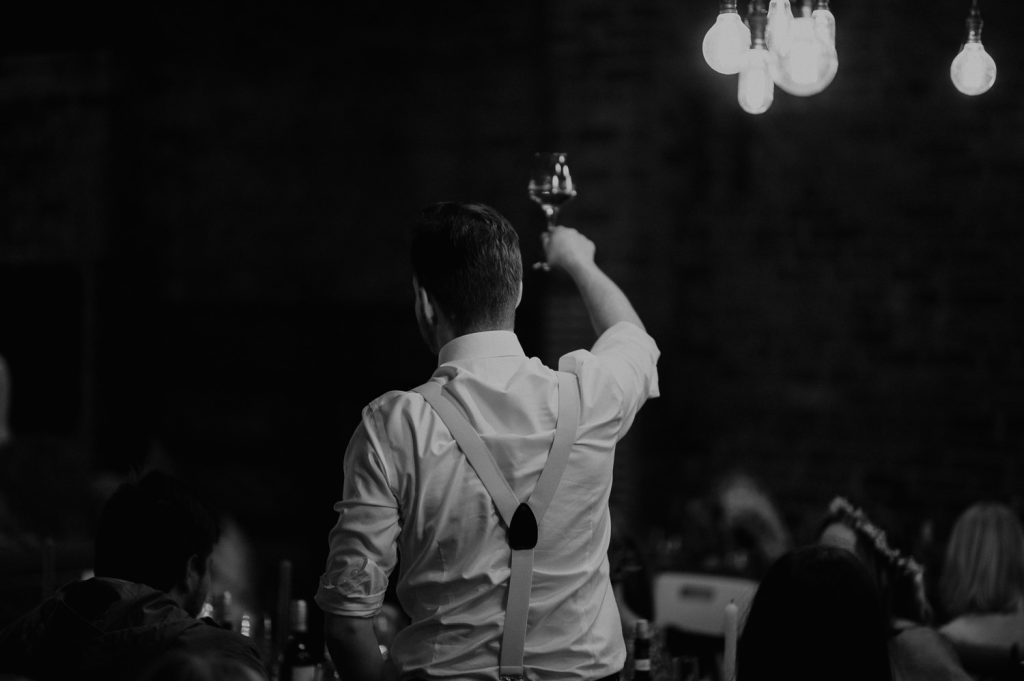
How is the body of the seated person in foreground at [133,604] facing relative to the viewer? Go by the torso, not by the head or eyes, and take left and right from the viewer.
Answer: facing away from the viewer and to the right of the viewer

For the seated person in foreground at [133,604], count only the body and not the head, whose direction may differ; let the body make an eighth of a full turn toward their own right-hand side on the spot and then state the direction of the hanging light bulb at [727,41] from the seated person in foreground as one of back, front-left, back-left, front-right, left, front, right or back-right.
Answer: front

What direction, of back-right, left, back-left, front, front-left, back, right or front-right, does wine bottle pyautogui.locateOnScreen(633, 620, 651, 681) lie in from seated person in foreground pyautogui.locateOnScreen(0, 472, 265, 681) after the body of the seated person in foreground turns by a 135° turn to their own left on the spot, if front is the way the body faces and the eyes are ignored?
back

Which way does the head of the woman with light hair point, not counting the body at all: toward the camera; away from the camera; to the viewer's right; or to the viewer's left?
away from the camera

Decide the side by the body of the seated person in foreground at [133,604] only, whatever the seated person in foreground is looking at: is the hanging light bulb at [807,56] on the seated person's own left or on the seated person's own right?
on the seated person's own right

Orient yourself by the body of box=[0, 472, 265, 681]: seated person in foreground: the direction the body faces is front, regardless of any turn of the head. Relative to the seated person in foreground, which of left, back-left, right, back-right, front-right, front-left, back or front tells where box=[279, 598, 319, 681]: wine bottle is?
front

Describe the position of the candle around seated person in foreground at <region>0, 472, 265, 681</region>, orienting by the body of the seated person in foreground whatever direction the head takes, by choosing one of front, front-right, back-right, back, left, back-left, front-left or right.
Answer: front-right

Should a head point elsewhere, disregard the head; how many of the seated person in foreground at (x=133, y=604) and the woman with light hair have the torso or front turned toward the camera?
0

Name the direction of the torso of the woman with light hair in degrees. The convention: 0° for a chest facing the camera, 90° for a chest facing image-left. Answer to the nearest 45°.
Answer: approximately 180°

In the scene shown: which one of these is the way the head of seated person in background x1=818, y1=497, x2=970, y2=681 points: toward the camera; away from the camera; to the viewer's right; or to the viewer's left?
away from the camera

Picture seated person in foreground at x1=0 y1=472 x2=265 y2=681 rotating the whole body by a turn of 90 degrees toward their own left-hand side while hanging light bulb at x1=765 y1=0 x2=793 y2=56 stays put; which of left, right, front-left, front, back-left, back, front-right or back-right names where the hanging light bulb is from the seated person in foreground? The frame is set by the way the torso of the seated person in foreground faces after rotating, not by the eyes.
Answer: back-right

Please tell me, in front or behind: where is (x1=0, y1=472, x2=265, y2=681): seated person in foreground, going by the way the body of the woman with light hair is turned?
behind
